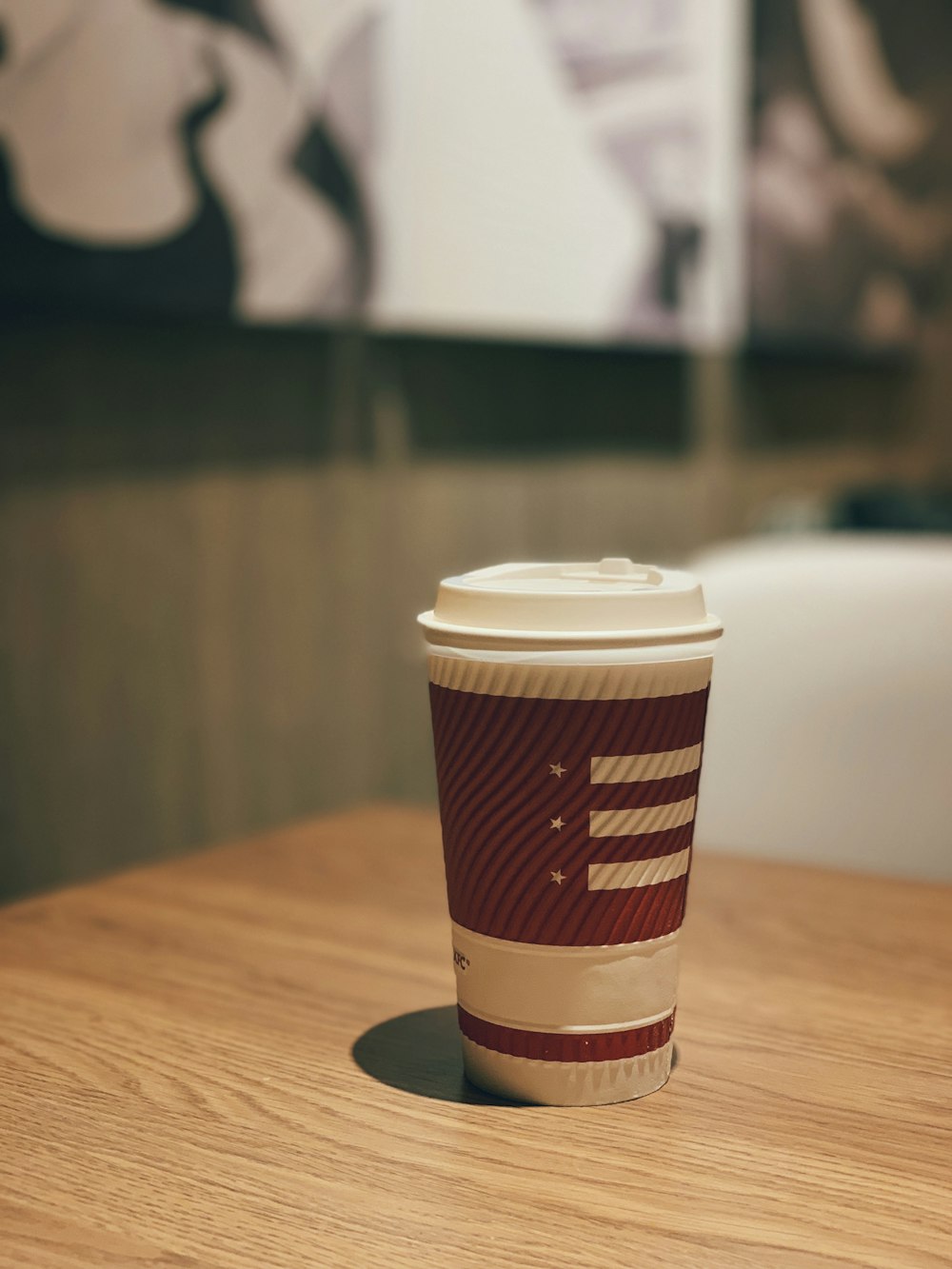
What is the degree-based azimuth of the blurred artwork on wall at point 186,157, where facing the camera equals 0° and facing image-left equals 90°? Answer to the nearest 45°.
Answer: approximately 0°

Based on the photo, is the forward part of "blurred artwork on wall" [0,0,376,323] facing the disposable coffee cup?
yes

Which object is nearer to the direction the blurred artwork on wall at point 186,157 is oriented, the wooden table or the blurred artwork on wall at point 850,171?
the wooden table

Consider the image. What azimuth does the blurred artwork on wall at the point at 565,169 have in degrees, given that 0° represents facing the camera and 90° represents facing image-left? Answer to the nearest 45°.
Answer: approximately 0°

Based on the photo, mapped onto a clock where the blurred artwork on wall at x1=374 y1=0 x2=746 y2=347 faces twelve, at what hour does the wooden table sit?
The wooden table is roughly at 12 o'clock from the blurred artwork on wall.

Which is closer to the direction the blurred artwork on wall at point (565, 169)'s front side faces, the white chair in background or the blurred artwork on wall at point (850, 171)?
the white chair in background
